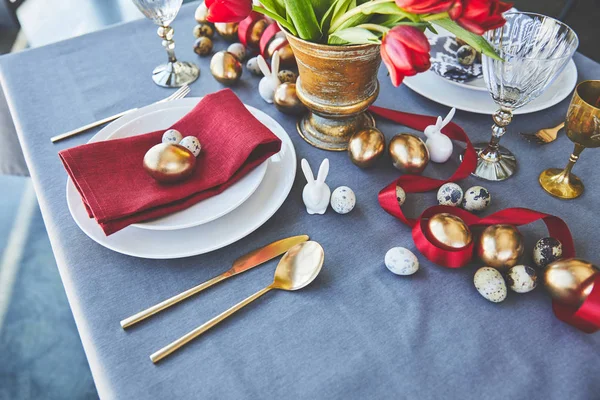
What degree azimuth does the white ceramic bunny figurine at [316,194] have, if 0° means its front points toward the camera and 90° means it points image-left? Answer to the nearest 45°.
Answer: approximately 0°

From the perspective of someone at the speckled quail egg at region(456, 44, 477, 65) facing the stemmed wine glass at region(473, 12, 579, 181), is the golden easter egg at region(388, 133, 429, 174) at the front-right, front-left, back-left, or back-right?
front-right
